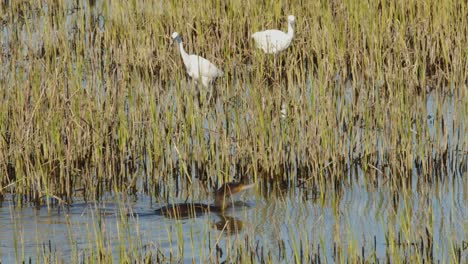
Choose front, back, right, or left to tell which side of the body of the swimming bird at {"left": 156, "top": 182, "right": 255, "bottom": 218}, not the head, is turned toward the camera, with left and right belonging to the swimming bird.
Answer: right

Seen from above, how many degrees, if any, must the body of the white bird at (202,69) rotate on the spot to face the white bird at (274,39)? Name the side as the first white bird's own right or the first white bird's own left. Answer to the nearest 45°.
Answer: approximately 135° to the first white bird's own right

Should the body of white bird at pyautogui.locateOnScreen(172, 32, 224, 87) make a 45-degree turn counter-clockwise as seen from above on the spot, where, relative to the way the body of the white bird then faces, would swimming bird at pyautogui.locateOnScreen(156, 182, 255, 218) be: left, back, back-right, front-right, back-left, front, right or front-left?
front-left

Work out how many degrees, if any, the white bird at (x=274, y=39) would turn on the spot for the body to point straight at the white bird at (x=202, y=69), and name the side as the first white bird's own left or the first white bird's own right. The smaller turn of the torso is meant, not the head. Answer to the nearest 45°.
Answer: approximately 135° to the first white bird's own right

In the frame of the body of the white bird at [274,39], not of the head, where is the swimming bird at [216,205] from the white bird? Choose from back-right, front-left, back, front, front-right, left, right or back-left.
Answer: right

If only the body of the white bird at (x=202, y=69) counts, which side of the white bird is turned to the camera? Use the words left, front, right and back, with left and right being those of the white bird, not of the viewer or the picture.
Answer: left

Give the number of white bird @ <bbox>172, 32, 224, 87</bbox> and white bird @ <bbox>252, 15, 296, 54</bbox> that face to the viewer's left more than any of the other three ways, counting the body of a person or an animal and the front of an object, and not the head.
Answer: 1

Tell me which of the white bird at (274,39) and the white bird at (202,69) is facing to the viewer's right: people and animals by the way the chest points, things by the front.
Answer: the white bird at (274,39)

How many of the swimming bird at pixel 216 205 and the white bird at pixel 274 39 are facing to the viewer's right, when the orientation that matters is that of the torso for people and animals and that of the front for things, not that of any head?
2

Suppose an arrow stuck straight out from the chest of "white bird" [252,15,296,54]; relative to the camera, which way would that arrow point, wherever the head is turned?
to the viewer's right

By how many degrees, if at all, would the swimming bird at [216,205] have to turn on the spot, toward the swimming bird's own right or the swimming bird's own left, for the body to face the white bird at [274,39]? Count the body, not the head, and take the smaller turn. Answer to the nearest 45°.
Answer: approximately 90° to the swimming bird's own left
